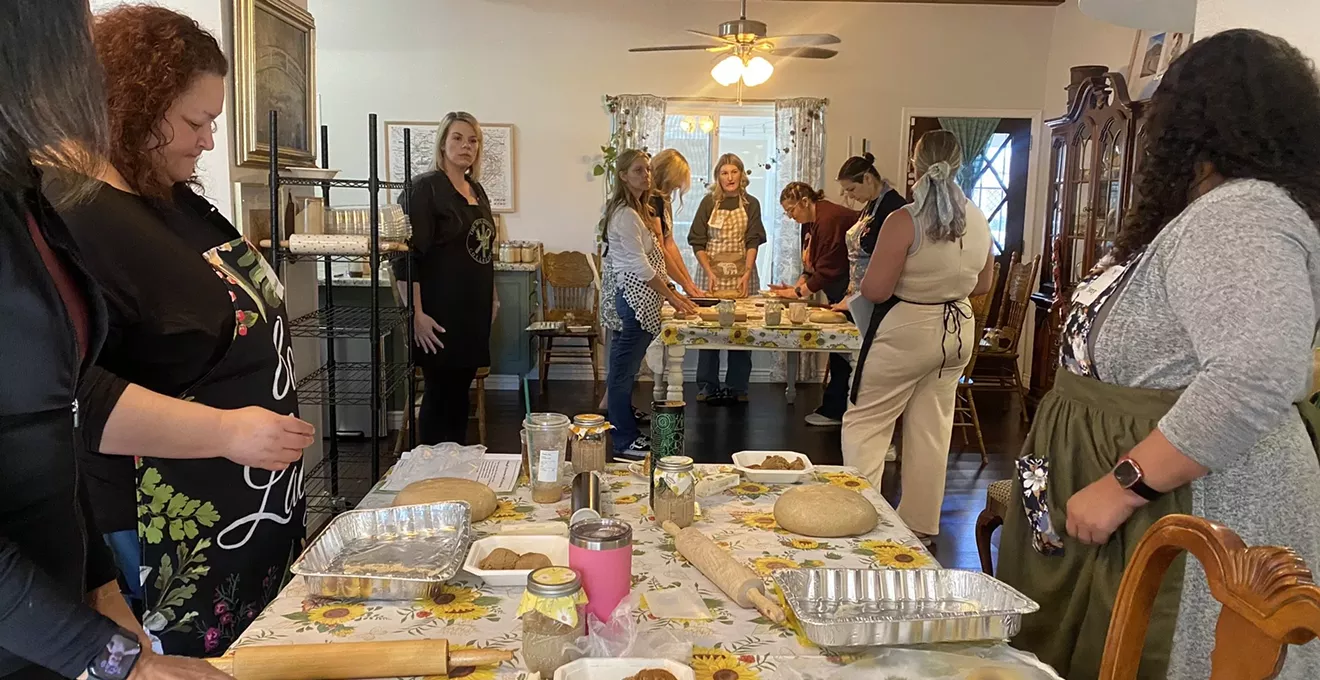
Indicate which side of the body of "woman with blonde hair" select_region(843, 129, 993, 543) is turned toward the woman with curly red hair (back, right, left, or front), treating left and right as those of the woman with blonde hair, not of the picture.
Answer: left

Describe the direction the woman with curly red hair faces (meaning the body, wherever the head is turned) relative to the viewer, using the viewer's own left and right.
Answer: facing to the right of the viewer

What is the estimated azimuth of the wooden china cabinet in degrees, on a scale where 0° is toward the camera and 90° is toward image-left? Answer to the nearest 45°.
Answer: approximately 45°

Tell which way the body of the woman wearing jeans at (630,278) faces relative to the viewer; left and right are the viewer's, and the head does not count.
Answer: facing to the right of the viewer

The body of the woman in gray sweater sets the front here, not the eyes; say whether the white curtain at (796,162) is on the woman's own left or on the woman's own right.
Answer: on the woman's own right

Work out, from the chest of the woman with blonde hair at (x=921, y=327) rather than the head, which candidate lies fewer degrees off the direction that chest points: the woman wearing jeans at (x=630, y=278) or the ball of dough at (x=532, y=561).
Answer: the woman wearing jeans

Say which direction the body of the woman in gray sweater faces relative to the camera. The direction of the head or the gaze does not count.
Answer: to the viewer's left

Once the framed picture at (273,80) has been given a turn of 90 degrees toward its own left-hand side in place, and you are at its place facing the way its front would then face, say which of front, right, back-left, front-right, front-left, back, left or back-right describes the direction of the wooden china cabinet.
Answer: front-right

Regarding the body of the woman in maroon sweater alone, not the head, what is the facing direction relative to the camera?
to the viewer's left

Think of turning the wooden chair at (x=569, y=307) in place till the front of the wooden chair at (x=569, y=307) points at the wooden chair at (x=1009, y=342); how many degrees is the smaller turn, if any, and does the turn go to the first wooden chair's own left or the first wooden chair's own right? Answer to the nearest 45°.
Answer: approximately 45° to the first wooden chair's own left

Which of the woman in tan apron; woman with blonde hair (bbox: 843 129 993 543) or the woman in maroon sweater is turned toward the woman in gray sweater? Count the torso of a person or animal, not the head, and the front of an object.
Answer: the woman in tan apron

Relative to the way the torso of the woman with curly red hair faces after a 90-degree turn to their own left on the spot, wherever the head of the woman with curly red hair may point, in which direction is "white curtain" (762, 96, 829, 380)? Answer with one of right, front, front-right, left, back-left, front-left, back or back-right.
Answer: front-right

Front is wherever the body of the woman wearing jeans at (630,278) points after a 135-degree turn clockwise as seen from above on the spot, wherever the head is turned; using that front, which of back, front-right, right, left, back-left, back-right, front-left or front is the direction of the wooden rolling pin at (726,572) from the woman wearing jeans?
front-left
